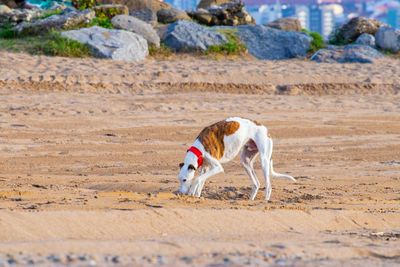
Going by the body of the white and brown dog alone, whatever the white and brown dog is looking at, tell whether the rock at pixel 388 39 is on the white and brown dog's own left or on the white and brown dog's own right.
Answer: on the white and brown dog's own right

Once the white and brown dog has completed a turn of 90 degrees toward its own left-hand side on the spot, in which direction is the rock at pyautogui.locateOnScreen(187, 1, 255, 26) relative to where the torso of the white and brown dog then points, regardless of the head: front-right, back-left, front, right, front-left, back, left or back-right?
back

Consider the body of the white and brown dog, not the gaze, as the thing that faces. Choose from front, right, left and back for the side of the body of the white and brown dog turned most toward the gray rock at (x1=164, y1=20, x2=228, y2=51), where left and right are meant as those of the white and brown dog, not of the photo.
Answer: right

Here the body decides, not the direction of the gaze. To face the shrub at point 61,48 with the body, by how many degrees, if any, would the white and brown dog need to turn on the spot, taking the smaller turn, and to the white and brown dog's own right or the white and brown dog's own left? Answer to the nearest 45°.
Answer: approximately 45° to the white and brown dog's own right

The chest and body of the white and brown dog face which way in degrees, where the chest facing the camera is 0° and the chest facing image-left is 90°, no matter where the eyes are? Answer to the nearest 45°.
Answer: approximately 90°

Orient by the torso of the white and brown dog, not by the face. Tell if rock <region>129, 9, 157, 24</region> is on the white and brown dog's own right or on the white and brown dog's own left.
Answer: on the white and brown dog's own right

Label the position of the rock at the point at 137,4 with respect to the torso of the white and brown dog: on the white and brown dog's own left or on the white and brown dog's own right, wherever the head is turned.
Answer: on the white and brown dog's own right

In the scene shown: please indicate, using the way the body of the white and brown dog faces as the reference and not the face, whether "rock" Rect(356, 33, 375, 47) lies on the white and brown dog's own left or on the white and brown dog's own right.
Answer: on the white and brown dog's own right
